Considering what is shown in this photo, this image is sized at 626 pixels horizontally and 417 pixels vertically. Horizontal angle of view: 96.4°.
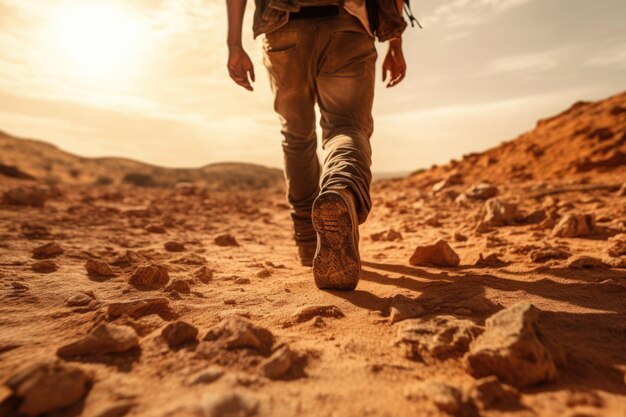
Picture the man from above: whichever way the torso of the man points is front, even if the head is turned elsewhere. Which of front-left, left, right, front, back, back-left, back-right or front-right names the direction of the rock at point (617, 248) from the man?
right

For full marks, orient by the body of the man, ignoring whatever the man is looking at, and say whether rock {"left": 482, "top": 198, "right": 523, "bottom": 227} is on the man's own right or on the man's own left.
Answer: on the man's own right

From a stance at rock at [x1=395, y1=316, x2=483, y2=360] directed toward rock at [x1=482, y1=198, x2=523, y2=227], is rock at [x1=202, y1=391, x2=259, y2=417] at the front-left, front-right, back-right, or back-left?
back-left

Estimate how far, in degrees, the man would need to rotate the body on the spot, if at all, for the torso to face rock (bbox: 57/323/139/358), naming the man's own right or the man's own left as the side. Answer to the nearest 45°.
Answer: approximately 135° to the man's own left

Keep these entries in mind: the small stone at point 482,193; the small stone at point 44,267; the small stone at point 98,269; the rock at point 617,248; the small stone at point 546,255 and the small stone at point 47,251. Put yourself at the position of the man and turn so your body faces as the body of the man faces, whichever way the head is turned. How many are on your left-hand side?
3

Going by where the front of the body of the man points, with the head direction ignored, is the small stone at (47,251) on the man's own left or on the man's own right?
on the man's own left

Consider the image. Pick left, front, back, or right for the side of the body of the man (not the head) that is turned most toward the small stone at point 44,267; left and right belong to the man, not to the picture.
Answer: left

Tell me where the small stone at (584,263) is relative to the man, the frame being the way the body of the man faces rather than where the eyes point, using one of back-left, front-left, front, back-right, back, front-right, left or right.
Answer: right

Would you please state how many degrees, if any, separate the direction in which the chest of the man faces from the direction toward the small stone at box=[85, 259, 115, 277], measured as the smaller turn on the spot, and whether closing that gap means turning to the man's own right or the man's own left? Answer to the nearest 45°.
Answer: approximately 90° to the man's own left

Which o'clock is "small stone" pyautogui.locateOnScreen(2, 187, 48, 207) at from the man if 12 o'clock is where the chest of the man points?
The small stone is roughly at 10 o'clock from the man.

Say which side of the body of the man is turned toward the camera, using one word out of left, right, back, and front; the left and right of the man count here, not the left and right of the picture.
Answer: back

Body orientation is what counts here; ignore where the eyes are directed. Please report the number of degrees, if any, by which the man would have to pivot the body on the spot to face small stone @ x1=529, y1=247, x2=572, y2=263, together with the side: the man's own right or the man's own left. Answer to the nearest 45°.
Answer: approximately 90° to the man's own right

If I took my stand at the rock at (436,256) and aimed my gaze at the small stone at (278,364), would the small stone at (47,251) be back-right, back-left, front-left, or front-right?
front-right
